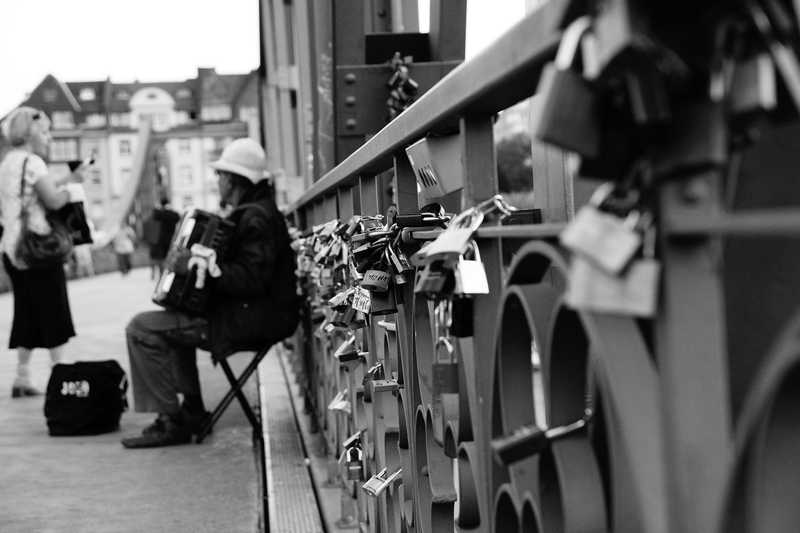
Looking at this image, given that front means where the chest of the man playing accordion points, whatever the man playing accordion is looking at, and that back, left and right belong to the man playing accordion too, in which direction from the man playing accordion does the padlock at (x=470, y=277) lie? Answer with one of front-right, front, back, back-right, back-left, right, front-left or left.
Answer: left

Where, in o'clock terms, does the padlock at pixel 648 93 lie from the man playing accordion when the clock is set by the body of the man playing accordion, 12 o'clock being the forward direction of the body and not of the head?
The padlock is roughly at 9 o'clock from the man playing accordion.

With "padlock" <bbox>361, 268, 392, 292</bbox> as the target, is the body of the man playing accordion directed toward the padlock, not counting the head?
no

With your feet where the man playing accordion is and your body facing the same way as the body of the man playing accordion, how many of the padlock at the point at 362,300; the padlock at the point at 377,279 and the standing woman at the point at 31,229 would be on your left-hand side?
2

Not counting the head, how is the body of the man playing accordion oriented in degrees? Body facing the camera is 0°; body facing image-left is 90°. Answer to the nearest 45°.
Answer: approximately 90°

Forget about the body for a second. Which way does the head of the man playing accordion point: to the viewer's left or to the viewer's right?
to the viewer's left

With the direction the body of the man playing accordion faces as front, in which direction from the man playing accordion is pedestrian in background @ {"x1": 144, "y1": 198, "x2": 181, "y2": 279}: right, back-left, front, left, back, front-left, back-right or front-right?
right

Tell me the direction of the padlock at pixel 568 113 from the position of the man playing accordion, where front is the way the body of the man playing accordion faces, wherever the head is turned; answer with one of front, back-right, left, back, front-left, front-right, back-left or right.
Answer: left

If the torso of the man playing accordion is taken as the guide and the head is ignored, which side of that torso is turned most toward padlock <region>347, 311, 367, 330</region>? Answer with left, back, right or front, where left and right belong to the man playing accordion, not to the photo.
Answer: left

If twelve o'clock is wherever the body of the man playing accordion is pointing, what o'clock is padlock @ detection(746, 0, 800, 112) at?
The padlock is roughly at 9 o'clock from the man playing accordion.

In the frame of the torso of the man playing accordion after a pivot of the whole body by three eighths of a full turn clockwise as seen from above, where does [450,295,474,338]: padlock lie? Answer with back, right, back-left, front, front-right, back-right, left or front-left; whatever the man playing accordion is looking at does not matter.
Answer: back-right

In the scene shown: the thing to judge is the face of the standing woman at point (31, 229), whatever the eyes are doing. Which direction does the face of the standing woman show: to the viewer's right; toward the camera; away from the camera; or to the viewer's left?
to the viewer's right

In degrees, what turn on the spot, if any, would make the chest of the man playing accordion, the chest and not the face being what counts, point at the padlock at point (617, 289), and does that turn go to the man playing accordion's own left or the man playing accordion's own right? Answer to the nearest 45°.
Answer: approximately 90° to the man playing accordion's own left

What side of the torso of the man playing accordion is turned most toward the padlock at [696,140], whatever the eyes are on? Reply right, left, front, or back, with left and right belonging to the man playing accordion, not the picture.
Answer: left

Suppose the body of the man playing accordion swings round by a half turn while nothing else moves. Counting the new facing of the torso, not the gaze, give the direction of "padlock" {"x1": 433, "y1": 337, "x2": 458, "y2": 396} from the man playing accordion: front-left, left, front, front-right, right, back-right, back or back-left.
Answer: right

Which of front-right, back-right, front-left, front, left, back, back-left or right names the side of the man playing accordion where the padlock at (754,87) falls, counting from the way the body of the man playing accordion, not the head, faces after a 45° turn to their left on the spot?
front-left
